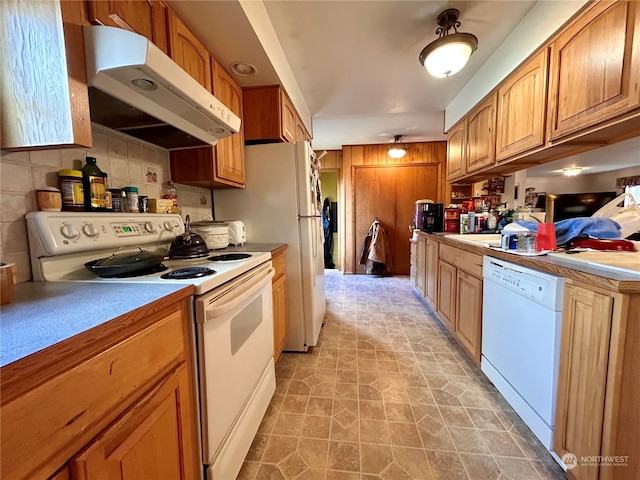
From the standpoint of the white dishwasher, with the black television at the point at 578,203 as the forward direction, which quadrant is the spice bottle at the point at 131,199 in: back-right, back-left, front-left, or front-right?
back-left

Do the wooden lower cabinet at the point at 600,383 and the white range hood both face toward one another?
yes

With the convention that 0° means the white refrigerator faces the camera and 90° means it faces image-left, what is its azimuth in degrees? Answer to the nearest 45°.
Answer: approximately 270°

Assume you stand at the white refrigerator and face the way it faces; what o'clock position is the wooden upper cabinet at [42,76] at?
The wooden upper cabinet is roughly at 4 o'clock from the white refrigerator.

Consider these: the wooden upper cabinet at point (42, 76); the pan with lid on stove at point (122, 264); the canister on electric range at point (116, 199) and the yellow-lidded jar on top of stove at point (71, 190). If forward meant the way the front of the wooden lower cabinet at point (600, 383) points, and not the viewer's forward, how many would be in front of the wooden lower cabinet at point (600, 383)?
4

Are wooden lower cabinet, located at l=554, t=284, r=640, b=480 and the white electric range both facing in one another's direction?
yes

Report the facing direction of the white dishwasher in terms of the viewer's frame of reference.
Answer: facing the viewer and to the left of the viewer

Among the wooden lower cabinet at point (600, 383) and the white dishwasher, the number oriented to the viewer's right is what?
0

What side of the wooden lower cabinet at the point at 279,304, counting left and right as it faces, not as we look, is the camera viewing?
right

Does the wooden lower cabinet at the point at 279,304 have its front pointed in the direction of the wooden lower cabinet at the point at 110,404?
no

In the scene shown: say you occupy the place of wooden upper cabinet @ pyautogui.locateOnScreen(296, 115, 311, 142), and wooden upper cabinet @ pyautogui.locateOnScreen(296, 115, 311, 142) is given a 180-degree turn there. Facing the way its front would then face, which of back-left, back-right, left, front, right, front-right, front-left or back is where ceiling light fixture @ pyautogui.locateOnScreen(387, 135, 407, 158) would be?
back-right

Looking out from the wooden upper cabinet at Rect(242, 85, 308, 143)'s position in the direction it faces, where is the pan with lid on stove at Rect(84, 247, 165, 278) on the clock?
The pan with lid on stove is roughly at 4 o'clock from the wooden upper cabinet.

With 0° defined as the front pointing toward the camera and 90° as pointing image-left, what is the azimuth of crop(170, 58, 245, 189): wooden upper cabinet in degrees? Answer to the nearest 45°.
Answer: approximately 315°

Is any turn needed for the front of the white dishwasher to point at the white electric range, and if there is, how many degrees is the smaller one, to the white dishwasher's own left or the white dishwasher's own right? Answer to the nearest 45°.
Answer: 0° — it already faces it

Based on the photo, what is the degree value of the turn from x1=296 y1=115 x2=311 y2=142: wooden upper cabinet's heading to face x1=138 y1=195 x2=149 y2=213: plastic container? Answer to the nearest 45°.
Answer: approximately 135° to its right

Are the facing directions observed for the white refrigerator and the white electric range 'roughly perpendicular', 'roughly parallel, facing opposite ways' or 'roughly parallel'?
roughly parallel

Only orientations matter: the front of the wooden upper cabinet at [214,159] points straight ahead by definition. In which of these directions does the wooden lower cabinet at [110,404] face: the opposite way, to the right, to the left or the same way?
the same way

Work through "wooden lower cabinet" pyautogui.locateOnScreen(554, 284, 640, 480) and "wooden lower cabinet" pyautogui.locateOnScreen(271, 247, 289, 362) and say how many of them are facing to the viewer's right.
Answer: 1

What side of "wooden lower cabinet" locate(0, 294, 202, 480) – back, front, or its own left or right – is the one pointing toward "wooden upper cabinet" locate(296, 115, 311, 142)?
left
